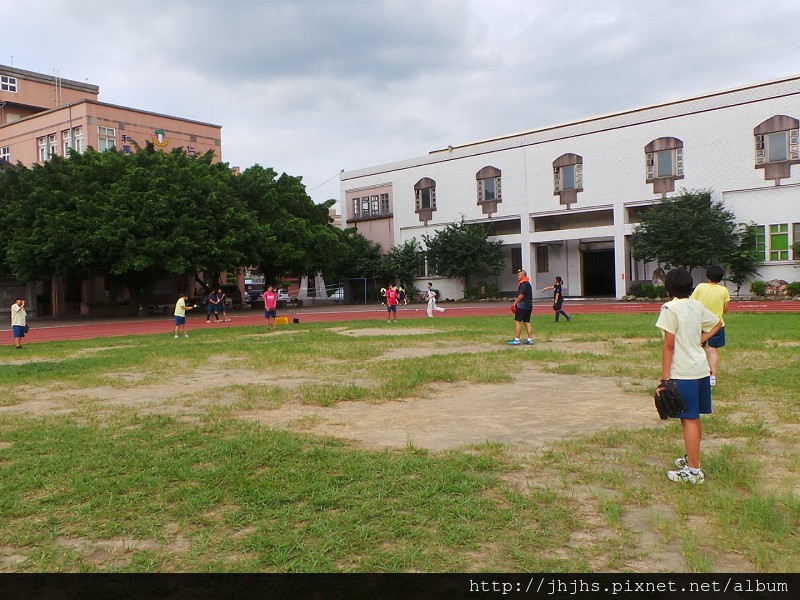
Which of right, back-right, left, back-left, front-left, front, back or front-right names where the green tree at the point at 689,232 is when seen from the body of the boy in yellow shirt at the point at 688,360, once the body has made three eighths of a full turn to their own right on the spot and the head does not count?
left

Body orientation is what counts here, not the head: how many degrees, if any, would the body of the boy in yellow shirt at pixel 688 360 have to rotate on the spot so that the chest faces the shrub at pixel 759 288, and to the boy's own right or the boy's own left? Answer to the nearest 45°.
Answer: approximately 45° to the boy's own right

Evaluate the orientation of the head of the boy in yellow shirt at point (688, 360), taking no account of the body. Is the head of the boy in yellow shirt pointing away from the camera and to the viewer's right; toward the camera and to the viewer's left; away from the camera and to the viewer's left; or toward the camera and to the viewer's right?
away from the camera and to the viewer's left

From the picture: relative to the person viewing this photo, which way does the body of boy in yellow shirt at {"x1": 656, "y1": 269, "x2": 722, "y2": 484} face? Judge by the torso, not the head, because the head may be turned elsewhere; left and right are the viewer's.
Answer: facing away from the viewer and to the left of the viewer

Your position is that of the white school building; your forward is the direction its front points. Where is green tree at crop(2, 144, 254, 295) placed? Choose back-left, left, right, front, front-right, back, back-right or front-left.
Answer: front

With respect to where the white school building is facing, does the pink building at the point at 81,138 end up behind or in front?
in front

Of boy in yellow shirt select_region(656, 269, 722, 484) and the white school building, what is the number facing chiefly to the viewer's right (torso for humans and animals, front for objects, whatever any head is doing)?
0

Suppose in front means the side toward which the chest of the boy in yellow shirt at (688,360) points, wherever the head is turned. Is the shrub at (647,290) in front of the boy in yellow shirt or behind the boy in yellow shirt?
in front

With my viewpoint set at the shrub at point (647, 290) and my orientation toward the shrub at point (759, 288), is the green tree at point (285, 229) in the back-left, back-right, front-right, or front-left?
back-right

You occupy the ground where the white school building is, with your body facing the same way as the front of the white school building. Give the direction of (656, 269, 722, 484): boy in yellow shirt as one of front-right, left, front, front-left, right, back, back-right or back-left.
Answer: front-left

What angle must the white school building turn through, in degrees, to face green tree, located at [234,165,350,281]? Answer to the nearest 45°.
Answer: approximately 45° to its right

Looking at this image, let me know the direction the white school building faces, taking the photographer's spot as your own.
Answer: facing the viewer and to the left of the viewer

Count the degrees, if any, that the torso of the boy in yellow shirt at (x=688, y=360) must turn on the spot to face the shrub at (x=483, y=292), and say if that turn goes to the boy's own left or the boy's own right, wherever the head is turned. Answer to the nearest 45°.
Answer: approximately 45° to the boy's own right
